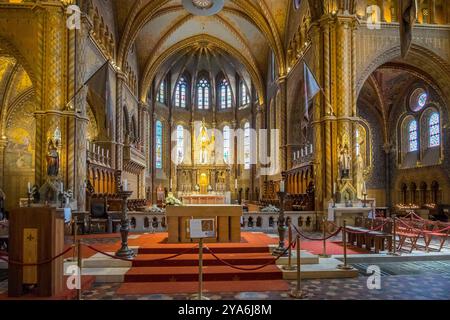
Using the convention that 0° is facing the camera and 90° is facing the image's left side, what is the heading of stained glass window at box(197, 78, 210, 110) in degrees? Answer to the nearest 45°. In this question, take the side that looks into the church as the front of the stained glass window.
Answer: approximately 0°

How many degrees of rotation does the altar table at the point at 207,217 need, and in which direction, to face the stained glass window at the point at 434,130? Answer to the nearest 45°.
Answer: approximately 135° to its left

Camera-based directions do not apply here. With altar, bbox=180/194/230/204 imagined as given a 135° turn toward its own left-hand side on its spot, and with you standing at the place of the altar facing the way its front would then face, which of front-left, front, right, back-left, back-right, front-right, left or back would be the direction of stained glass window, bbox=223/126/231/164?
front-left

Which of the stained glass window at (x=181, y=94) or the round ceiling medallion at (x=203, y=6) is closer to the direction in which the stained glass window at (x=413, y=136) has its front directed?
the round ceiling medallion

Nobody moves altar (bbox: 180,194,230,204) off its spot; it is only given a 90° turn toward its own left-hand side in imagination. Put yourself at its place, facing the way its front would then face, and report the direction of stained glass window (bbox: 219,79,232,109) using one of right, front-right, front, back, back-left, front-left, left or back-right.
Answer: left
